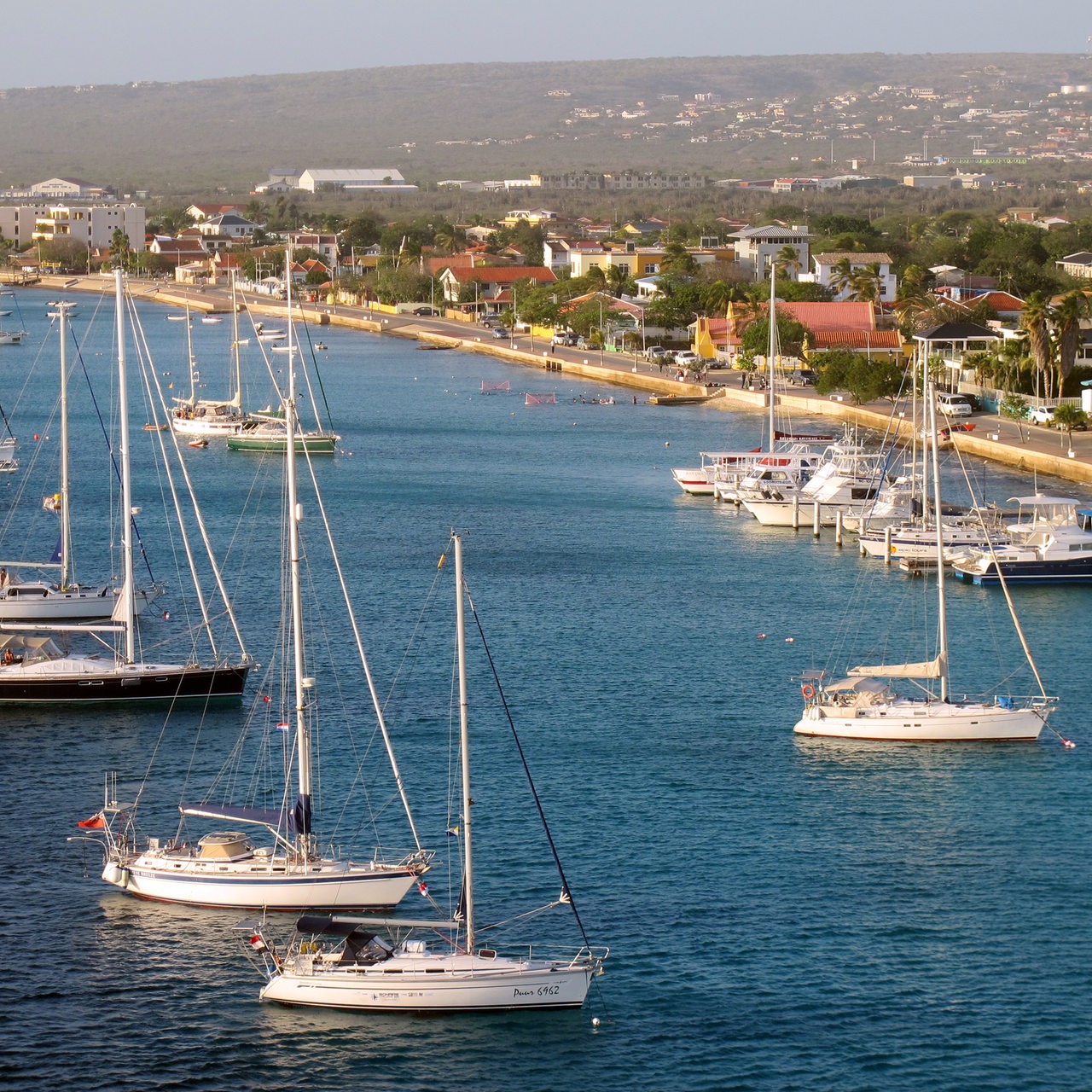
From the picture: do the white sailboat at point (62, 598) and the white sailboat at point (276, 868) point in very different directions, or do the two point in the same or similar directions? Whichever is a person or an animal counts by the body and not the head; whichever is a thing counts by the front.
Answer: same or similar directions

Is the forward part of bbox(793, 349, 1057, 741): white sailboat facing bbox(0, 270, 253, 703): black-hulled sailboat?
no

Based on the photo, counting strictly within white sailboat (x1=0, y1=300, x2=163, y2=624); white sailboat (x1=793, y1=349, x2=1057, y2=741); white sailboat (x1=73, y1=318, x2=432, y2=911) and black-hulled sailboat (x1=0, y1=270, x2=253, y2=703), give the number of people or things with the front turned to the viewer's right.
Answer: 4

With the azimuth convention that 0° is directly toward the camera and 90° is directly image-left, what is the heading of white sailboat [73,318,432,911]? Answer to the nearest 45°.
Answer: approximately 270°

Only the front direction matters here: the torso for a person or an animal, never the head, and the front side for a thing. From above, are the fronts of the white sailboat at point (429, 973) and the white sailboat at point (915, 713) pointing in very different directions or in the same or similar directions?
same or similar directions

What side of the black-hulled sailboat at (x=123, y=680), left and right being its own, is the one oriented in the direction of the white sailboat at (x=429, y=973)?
right

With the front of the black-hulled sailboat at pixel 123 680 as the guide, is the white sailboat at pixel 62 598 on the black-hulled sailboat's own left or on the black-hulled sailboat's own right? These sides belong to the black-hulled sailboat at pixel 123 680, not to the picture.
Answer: on the black-hulled sailboat's own left

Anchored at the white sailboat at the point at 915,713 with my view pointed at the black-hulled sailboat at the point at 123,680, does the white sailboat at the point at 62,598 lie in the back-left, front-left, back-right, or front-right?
front-right

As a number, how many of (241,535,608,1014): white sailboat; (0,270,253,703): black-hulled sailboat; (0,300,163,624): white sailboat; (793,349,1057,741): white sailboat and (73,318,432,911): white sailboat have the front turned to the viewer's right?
5

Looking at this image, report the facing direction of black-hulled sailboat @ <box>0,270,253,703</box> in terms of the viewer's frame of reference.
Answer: facing to the right of the viewer

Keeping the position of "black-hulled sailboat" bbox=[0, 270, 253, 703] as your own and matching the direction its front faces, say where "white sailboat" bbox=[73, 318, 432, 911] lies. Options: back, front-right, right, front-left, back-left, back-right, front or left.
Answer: right

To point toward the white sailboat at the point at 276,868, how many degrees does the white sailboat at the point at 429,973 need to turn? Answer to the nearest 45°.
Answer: approximately 135° to its left

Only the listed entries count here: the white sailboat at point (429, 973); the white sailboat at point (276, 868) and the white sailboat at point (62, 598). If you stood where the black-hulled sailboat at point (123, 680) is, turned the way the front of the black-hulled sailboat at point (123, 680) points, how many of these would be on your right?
2

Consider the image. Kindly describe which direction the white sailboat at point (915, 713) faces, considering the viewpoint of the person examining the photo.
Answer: facing to the right of the viewer

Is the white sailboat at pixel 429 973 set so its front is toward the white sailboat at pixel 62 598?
no

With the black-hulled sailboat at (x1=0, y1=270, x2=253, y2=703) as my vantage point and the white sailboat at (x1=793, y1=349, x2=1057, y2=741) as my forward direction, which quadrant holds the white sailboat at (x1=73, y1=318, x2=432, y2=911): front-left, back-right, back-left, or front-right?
front-right

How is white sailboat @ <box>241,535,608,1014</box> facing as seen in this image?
to the viewer's right

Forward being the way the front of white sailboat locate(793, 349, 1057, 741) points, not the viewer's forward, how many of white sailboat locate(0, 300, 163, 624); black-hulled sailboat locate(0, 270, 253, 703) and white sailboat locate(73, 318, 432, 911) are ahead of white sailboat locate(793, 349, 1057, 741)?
0

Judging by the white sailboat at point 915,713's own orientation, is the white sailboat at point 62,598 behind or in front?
behind

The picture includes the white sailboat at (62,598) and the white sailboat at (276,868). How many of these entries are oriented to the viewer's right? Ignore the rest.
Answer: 2

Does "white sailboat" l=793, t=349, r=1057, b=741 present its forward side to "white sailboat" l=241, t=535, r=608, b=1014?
no
